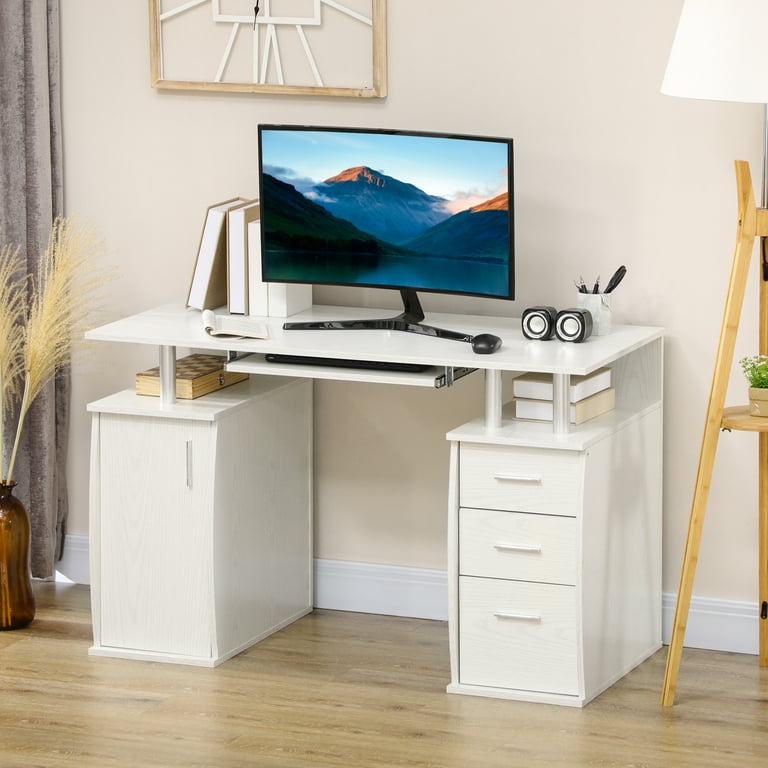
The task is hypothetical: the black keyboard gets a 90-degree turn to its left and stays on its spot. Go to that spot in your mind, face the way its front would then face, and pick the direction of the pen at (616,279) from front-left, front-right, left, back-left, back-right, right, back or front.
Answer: front-left

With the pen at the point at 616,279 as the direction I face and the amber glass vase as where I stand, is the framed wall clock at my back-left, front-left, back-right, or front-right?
front-left

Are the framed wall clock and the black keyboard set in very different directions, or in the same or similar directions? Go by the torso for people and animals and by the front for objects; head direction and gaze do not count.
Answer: same or similar directions

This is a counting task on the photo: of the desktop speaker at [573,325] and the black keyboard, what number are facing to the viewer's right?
0

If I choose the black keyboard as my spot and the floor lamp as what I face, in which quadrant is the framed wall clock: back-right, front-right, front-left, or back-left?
back-left

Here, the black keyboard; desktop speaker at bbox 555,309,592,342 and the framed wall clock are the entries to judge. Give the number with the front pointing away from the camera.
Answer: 0

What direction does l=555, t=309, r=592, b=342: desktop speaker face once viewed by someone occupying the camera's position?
facing the viewer and to the left of the viewer

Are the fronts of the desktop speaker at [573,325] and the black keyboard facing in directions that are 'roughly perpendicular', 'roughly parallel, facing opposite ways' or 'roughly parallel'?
roughly parallel

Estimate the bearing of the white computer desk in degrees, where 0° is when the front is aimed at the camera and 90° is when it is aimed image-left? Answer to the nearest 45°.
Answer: approximately 45°

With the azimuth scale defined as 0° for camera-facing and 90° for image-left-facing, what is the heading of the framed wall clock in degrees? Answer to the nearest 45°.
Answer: approximately 45°

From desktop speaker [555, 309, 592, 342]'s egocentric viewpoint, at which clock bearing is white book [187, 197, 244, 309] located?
The white book is roughly at 2 o'clock from the desktop speaker.

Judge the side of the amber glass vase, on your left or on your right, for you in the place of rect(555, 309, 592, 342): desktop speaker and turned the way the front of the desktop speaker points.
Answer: on your right

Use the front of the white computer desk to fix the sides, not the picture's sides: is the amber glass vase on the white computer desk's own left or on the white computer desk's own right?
on the white computer desk's own right
